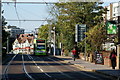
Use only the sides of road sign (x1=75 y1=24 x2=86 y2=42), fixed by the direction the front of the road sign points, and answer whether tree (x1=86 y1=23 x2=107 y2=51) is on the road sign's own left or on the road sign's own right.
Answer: on the road sign's own left

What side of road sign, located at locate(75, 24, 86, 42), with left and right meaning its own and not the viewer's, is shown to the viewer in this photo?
front

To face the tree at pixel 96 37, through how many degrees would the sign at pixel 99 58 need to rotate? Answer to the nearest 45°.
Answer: approximately 180°

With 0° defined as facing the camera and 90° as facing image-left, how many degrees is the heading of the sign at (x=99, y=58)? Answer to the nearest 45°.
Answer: approximately 0°
